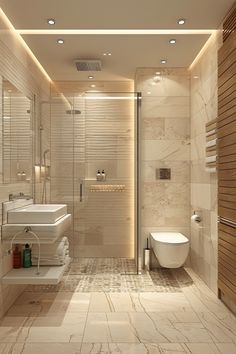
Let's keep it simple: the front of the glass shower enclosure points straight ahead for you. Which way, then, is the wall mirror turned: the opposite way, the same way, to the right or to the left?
to the left

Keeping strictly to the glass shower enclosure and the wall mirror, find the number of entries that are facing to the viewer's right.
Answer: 1

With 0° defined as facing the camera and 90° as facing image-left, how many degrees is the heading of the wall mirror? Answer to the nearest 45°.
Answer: approximately 270°

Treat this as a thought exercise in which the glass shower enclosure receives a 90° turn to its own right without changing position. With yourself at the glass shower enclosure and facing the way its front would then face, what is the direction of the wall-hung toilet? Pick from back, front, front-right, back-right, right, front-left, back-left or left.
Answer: back-left

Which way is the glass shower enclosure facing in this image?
toward the camera

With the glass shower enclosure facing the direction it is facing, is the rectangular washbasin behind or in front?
in front

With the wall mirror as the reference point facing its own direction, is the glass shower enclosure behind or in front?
in front
